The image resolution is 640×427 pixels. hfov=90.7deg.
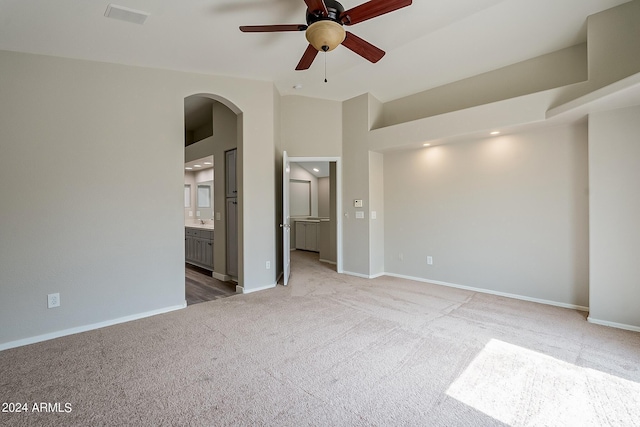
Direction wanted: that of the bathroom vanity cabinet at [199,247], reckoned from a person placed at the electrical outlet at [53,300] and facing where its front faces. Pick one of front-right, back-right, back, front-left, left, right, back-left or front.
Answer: back-left

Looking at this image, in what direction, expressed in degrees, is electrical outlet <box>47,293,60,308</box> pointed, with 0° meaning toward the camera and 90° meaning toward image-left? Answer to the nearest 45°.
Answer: approximately 0°

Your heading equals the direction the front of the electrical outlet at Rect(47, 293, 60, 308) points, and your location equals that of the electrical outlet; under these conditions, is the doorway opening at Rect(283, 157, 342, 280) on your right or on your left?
on your left

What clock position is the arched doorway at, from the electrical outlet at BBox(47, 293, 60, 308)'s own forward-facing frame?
The arched doorway is roughly at 8 o'clock from the electrical outlet.

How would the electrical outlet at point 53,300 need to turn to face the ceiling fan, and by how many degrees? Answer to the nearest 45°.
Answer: approximately 45° to its left
